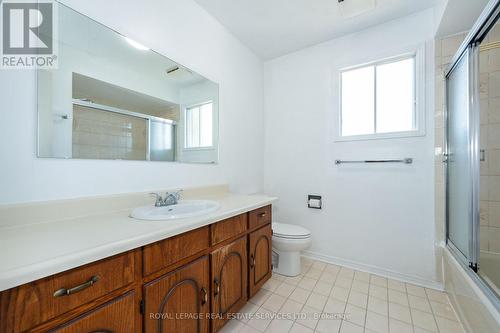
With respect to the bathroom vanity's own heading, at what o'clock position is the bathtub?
The bathtub is roughly at 11 o'clock from the bathroom vanity.

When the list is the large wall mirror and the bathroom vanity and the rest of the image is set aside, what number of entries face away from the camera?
0

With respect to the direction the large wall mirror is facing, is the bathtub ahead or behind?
ahead

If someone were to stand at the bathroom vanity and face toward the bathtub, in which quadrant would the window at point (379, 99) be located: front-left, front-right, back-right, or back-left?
front-left

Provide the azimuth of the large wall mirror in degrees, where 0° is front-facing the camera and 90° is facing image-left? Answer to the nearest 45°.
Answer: approximately 315°

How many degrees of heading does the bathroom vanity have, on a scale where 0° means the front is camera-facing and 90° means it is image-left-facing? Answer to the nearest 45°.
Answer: approximately 315°

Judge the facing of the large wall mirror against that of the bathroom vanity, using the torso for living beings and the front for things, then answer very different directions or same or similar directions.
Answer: same or similar directions

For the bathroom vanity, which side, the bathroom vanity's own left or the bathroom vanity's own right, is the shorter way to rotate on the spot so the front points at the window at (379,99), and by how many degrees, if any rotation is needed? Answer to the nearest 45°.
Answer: approximately 45° to the bathroom vanity's own left

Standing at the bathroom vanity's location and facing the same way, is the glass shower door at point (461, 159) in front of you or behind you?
in front
